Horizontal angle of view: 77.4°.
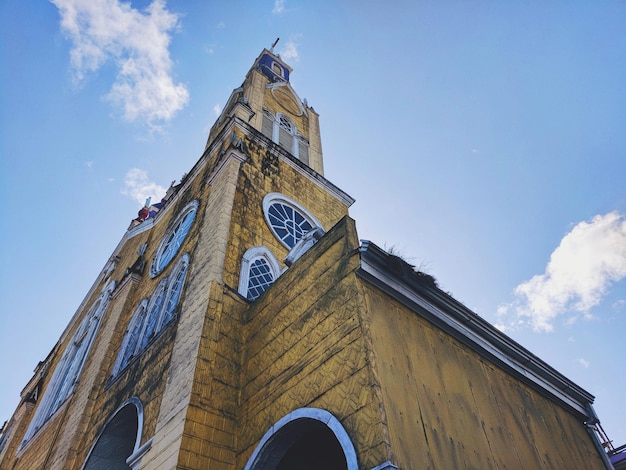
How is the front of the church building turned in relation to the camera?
facing the viewer and to the left of the viewer
